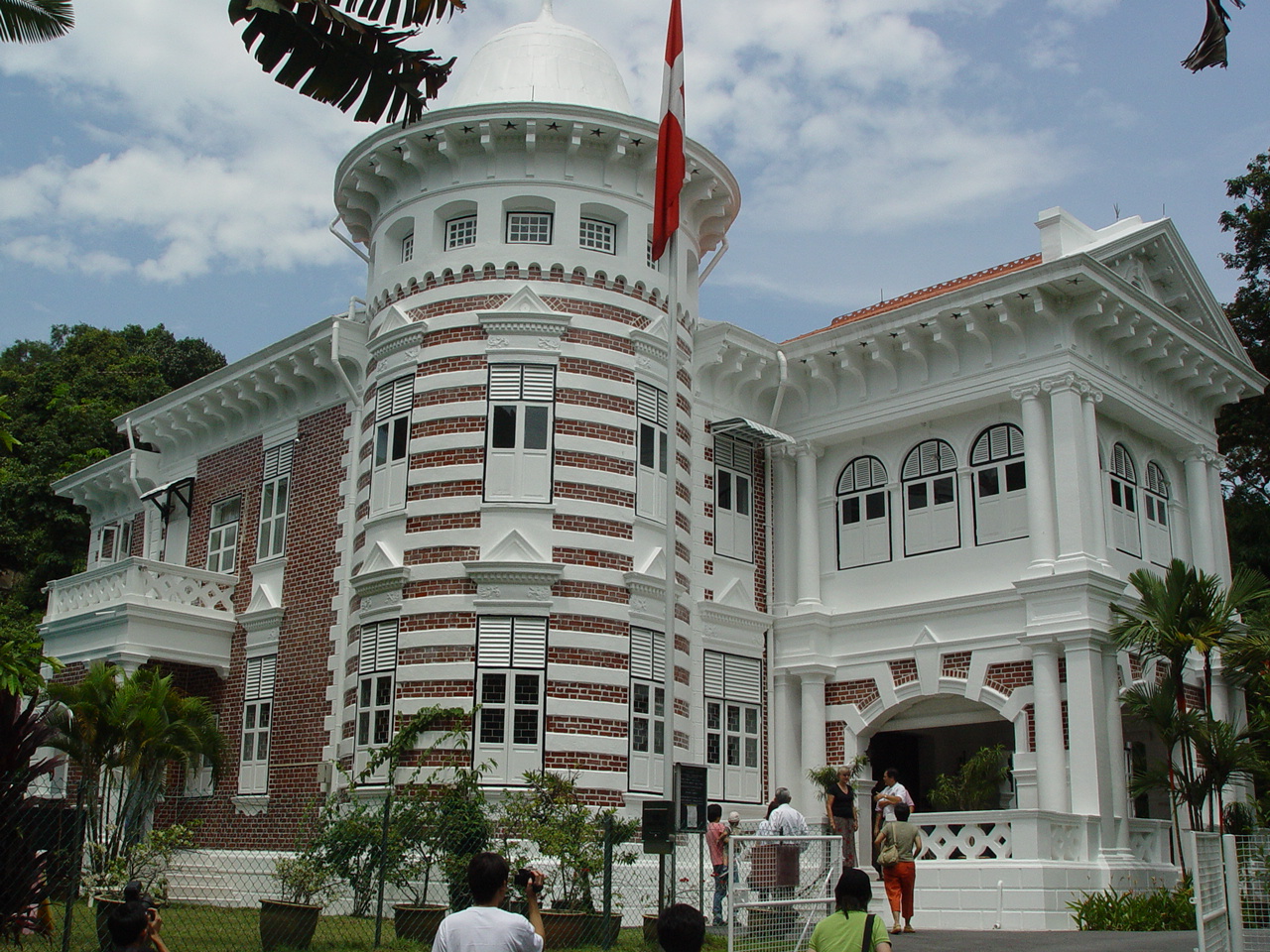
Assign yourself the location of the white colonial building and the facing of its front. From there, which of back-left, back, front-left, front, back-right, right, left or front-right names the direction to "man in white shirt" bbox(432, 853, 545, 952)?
front-right

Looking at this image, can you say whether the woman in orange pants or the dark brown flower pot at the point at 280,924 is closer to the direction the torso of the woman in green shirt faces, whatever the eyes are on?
the woman in orange pants

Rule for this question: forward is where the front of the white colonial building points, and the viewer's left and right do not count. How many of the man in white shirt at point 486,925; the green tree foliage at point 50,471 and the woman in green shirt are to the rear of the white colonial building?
1

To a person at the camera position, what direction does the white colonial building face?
facing the viewer and to the right of the viewer

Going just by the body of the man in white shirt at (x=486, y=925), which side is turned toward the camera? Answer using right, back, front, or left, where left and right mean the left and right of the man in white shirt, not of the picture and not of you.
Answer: back

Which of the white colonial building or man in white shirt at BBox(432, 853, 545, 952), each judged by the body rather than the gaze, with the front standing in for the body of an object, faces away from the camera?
the man in white shirt

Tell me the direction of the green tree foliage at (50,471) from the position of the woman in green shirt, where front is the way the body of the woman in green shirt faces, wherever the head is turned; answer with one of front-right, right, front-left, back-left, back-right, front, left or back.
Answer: front-left

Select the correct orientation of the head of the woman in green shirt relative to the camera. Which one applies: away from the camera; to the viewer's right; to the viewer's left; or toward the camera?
away from the camera

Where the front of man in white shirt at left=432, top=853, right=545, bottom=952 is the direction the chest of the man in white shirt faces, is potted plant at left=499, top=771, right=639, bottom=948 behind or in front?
in front

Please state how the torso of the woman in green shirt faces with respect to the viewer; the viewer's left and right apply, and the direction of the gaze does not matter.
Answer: facing away from the viewer

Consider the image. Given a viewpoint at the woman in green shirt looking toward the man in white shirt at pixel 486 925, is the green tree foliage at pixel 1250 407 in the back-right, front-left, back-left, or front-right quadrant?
back-right

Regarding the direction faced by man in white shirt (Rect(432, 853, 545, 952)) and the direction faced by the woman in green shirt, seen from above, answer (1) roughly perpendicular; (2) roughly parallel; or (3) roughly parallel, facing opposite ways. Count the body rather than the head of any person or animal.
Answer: roughly parallel

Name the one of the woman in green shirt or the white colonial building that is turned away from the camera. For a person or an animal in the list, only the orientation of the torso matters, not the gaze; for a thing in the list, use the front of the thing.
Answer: the woman in green shirt

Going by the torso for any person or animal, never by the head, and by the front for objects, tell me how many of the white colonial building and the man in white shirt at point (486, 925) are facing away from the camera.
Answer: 1
